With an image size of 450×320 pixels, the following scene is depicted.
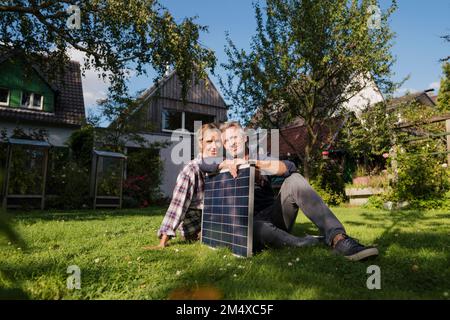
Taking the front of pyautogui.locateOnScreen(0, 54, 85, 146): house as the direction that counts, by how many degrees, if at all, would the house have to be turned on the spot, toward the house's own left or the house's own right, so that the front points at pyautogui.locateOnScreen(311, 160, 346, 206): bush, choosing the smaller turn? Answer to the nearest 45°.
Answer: approximately 45° to the house's own left

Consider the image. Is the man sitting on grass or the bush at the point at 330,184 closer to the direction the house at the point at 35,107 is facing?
the man sitting on grass

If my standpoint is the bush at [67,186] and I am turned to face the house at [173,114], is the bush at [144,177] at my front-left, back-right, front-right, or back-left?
front-right

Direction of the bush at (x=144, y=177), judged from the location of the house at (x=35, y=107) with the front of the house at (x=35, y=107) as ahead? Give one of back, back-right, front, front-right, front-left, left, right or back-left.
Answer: front-left

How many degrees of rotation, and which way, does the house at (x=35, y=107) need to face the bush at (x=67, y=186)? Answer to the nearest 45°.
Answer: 0° — it already faces it

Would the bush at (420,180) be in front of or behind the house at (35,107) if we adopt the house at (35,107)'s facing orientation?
in front

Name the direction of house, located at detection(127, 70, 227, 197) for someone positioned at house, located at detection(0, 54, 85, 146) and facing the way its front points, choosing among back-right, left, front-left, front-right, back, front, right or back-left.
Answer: left

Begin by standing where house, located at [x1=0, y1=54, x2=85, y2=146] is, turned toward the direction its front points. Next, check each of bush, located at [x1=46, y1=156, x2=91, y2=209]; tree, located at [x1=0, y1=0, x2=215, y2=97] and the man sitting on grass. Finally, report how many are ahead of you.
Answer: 3

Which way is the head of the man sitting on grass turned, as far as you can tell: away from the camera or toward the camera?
toward the camera

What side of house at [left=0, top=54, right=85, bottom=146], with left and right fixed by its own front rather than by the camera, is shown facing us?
front

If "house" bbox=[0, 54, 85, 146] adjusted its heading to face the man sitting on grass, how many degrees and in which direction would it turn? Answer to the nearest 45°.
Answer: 0° — it already faces them
